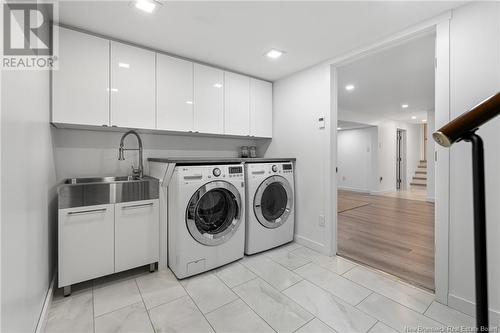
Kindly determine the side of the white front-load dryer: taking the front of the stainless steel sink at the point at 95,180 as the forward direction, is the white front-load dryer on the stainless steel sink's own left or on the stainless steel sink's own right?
on the stainless steel sink's own left

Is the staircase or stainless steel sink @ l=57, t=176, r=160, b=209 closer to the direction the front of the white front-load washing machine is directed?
the staircase

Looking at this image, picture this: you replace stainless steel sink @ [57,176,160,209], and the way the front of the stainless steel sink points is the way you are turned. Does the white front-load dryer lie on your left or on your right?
on your left

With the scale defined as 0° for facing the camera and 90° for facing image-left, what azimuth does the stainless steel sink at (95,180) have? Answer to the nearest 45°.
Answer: approximately 0°

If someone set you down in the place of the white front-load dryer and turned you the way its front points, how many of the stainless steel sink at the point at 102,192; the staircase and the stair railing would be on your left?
1

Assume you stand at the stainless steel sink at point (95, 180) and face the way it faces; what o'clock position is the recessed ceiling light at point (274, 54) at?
The recessed ceiling light is roughly at 10 o'clock from the stainless steel sink.

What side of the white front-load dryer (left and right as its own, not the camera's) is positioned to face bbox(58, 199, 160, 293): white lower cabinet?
right

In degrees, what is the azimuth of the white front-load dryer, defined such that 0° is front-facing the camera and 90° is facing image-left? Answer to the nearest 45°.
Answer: approximately 315°

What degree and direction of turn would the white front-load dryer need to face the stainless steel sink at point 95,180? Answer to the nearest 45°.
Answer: approximately 135° to its right

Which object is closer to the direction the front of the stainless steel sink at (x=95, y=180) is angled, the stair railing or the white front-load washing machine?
the stair railing

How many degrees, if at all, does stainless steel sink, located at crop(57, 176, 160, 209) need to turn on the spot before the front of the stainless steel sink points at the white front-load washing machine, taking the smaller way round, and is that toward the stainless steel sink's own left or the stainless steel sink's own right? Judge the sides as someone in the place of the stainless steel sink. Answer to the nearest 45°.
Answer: approximately 90° to the stainless steel sink's own left
